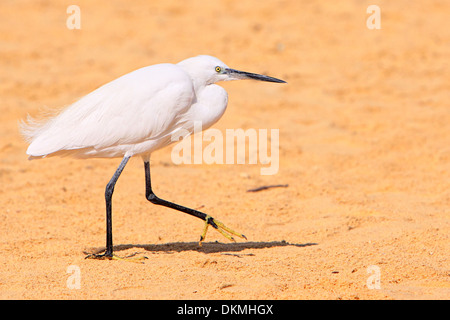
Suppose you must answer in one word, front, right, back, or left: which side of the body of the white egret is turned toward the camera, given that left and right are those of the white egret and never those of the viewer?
right
